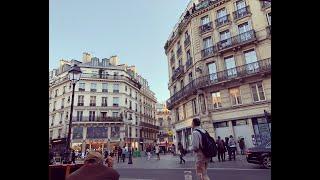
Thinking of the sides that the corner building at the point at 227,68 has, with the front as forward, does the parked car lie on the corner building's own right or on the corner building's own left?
on the corner building's own left
